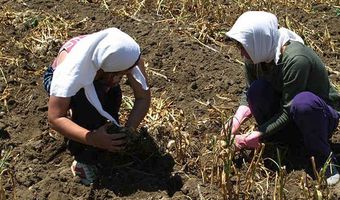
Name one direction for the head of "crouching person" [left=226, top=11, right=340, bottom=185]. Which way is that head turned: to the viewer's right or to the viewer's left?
to the viewer's left

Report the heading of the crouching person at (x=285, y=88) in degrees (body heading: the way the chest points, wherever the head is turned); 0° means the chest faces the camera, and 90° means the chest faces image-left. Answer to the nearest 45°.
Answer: approximately 45°

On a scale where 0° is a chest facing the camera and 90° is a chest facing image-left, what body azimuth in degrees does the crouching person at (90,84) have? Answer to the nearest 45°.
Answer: approximately 315°
